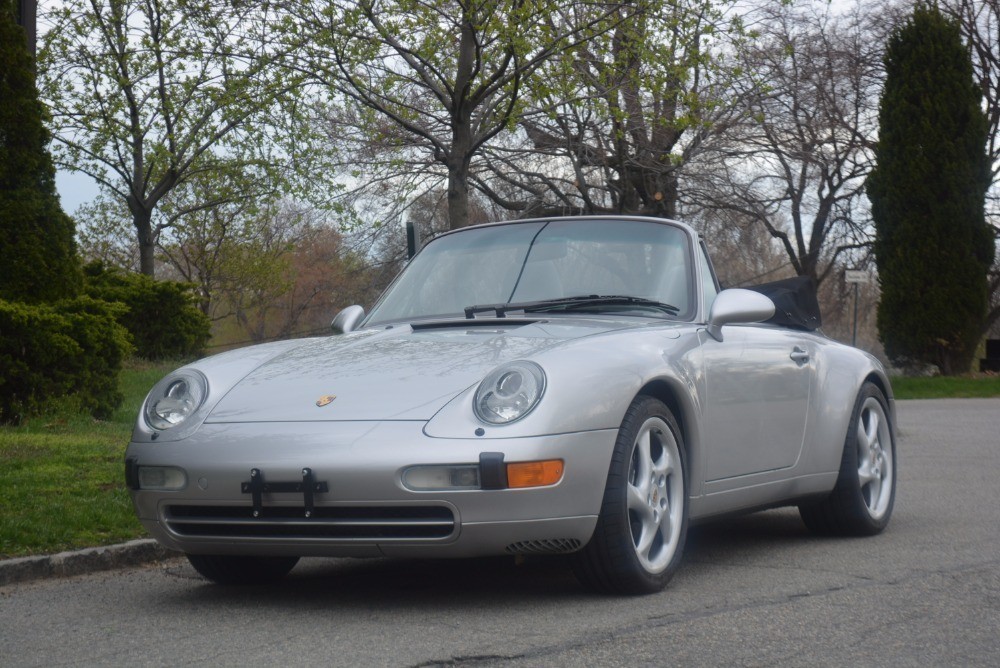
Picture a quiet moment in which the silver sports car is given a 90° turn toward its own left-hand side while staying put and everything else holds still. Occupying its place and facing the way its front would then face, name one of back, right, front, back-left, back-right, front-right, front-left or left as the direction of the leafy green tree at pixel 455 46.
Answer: back-left

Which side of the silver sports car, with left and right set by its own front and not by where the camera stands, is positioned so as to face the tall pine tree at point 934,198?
back

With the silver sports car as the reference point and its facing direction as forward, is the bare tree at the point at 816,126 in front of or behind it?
behind

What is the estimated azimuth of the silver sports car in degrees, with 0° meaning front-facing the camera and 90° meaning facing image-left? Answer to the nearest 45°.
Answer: approximately 45°

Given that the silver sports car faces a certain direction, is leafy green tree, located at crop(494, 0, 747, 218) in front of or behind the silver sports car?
behind

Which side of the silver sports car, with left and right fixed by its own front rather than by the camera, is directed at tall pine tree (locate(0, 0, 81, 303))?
right
